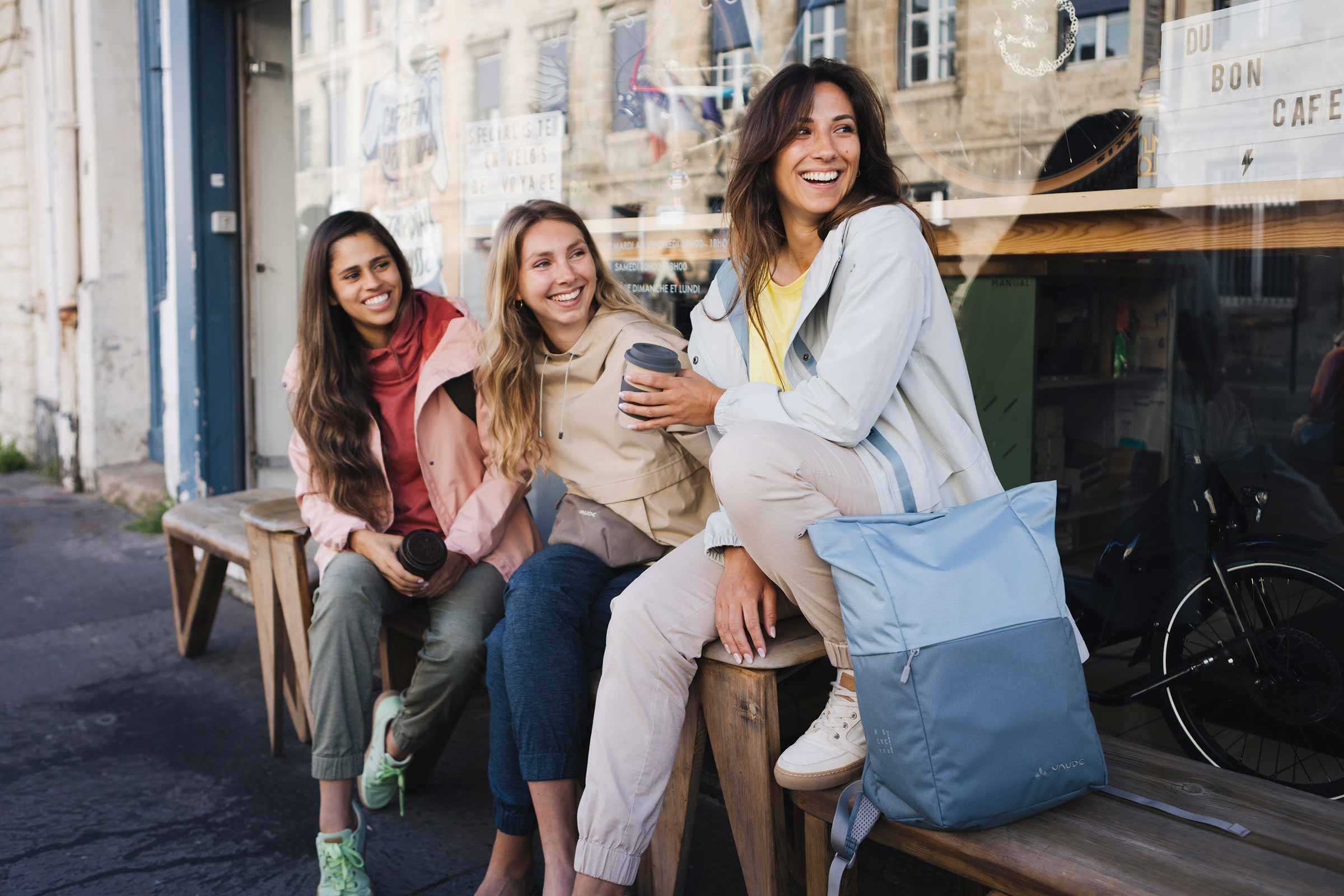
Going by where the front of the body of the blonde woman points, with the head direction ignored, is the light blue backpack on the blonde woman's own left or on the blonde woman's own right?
on the blonde woman's own left

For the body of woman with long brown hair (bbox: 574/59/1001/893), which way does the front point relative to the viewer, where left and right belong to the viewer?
facing the viewer and to the left of the viewer

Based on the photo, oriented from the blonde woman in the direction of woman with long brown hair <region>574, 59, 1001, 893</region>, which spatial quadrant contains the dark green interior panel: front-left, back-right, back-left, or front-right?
front-left

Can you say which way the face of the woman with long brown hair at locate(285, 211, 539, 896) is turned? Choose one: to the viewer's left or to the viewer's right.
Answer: to the viewer's right

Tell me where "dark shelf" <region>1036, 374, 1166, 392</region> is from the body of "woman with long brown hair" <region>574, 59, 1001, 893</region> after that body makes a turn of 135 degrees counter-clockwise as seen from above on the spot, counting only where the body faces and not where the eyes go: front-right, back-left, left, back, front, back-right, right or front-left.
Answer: front-left

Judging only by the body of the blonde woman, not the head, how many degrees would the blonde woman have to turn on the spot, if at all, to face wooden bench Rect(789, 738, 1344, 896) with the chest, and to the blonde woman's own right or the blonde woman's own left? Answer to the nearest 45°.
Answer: approximately 90° to the blonde woman's own left

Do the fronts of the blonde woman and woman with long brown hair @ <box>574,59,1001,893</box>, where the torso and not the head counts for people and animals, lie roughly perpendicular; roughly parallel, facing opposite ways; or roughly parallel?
roughly parallel

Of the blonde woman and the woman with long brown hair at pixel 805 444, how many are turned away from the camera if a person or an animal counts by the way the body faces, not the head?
0

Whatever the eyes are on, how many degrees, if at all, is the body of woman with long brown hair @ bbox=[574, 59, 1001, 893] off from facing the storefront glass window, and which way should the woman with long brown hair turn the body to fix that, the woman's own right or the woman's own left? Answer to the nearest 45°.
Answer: approximately 180°

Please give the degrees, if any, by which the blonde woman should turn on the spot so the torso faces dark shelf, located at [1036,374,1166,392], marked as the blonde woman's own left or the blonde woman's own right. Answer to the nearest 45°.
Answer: approximately 135° to the blonde woman's own left

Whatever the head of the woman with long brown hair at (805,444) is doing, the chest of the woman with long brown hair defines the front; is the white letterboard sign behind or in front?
behind

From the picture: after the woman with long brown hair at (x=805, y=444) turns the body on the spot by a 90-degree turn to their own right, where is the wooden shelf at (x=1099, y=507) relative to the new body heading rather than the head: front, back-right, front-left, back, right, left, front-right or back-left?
right

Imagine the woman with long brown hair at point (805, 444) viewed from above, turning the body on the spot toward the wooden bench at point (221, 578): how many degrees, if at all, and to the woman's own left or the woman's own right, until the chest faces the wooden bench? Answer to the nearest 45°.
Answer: approximately 90° to the woman's own right
